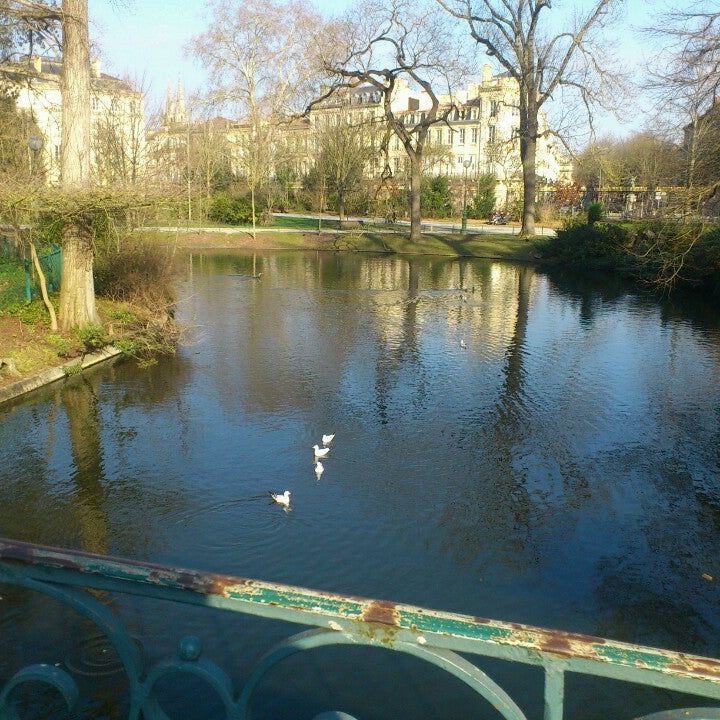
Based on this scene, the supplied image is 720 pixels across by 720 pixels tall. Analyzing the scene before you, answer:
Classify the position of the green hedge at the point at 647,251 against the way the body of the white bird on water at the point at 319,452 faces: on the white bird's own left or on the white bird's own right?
on the white bird's own right

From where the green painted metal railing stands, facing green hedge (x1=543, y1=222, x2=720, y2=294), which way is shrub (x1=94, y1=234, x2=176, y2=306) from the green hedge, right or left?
left

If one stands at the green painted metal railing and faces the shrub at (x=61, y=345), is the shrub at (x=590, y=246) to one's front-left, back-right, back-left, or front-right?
front-right
